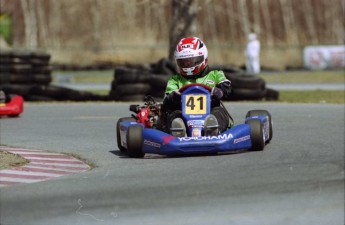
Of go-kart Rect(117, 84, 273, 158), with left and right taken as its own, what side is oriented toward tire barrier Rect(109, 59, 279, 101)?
back

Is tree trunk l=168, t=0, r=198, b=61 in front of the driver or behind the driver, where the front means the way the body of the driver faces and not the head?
behind

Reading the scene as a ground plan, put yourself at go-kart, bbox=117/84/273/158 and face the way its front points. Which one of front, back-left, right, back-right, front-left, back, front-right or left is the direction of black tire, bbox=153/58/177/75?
back

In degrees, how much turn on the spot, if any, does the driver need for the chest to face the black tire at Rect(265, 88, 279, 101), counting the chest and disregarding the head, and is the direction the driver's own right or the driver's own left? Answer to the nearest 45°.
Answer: approximately 180°

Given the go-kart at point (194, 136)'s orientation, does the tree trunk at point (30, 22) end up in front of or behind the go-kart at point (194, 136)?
behind

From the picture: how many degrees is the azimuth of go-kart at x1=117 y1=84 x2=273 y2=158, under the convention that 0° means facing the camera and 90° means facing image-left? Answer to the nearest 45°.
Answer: approximately 0°
